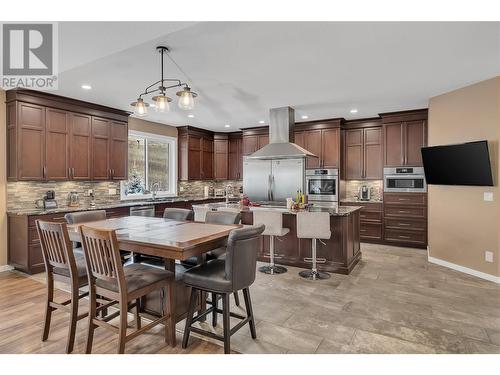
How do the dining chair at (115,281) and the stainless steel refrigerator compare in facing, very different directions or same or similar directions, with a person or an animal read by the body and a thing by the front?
very different directions

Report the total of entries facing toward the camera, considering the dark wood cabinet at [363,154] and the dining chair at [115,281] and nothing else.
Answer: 1

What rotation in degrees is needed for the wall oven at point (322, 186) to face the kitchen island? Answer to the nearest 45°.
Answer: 0° — it already faces it

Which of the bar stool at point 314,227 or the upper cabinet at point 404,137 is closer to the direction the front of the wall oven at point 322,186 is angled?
the bar stool

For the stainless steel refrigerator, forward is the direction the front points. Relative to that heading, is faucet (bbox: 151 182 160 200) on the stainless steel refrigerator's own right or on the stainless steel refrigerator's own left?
on the stainless steel refrigerator's own right

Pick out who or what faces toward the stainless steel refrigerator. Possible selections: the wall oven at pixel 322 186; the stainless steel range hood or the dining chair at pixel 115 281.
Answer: the dining chair

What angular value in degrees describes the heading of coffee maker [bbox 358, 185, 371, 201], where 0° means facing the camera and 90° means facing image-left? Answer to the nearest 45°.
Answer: approximately 0°

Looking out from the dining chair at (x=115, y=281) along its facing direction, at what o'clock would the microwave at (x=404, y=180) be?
The microwave is roughly at 1 o'clock from the dining chair.

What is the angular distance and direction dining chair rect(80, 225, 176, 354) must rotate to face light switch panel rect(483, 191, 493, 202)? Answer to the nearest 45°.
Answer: approximately 45° to its right

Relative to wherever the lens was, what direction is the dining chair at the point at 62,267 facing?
facing away from the viewer and to the right of the viewer

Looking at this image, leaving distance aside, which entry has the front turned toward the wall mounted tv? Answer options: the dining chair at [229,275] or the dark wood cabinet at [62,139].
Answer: the dark wood cabinet
